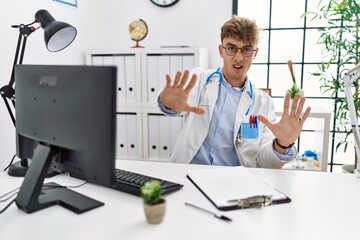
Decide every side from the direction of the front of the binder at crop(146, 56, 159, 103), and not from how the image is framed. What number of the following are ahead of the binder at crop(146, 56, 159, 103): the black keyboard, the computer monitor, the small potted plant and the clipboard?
4

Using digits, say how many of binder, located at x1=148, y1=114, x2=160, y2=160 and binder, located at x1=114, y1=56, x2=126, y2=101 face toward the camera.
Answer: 2

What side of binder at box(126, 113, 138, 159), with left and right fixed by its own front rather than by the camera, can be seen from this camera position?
front

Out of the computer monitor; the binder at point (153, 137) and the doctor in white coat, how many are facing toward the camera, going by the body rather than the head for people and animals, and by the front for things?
2

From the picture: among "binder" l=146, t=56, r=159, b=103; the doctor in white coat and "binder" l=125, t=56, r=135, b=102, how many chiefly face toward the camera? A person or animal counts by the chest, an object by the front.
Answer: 3

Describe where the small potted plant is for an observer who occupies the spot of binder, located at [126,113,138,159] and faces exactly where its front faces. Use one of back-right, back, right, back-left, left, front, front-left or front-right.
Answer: front

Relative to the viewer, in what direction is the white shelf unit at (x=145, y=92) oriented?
toward the camera

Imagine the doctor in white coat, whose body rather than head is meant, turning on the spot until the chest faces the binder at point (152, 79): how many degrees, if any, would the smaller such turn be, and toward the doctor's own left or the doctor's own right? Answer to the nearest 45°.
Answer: approximately 135° to the doctor's own right

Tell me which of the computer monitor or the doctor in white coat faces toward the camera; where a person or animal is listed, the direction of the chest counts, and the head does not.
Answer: the doctor in white coat

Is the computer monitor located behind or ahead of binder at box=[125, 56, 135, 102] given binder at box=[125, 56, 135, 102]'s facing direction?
ahead

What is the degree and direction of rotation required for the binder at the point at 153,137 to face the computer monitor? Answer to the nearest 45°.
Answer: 0° — it already faces it

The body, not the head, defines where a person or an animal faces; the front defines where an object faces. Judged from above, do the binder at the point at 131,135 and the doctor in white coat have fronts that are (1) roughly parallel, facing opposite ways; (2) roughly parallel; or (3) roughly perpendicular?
roughly parallel

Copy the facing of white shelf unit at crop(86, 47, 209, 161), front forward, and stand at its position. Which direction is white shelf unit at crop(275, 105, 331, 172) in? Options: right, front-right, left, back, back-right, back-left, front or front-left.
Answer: left

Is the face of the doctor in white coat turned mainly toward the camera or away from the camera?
toward the camera

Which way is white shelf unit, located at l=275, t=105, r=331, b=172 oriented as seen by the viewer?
toward the camera

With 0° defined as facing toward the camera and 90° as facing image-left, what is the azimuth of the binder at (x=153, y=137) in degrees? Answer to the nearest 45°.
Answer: approximately 0°

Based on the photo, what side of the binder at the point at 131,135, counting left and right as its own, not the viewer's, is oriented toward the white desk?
front

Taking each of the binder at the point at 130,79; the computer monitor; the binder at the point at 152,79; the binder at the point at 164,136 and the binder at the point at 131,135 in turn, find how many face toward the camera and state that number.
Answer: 4

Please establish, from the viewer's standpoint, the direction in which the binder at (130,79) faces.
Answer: facing the viewer
